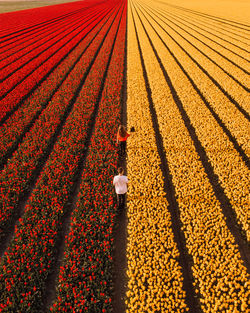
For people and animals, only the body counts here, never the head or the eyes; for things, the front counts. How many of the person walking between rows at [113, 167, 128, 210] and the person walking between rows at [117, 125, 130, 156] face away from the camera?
2

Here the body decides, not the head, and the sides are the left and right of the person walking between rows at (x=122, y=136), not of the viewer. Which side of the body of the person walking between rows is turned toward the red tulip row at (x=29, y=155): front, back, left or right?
left

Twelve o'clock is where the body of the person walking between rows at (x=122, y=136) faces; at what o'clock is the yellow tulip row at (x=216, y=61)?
The yellow tulip row is roughly at 1 o'clock from the person walking between rows.

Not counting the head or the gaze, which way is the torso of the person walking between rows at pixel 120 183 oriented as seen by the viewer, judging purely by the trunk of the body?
away from the camera

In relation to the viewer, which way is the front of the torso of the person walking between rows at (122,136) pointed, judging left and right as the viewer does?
facing away from the viewer

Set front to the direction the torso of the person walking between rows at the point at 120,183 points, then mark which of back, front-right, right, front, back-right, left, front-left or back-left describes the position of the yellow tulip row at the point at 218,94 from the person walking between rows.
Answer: front-right

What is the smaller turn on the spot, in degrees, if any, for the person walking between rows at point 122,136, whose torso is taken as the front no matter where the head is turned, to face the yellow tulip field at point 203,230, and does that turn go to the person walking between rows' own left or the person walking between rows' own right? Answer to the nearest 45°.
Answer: approximately 135° to the person walking between rows' own right

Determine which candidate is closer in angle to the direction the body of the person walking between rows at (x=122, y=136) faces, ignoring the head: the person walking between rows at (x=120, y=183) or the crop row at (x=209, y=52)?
the crop row

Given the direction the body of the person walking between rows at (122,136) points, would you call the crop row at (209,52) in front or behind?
in front
